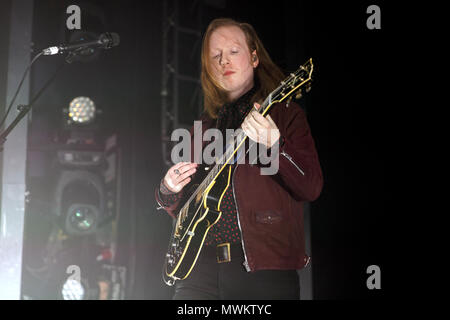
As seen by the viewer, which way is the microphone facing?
to the viewer's right

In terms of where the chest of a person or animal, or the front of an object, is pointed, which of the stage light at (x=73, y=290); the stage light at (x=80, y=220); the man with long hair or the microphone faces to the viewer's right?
the microphone

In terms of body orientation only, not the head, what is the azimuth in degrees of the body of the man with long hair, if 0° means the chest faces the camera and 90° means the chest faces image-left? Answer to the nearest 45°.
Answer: approximately 45°

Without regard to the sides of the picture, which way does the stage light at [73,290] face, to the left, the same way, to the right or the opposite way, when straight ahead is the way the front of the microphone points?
to the right

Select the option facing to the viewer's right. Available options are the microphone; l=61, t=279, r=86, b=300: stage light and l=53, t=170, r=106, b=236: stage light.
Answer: the microphone

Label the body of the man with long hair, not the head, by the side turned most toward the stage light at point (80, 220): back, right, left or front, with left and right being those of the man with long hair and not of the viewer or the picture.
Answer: right

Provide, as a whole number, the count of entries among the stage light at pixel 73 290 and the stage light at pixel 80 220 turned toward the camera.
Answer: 2
